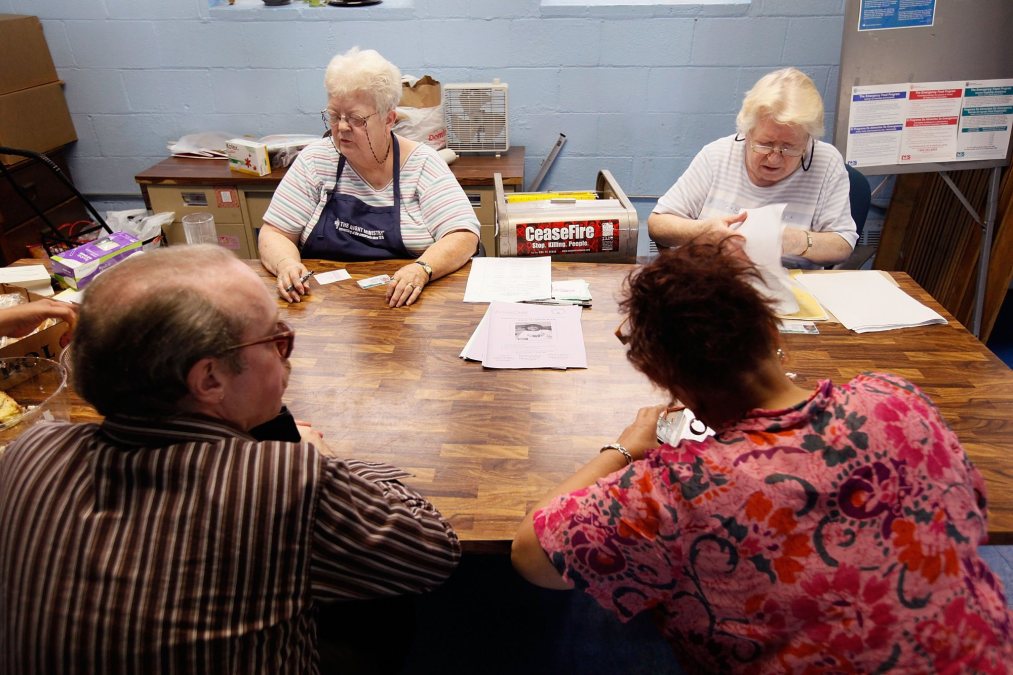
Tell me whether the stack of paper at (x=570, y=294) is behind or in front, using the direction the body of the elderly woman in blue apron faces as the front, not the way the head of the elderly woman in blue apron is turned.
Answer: in front

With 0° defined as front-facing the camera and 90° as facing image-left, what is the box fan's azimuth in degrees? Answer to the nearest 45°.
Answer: approximately 0°

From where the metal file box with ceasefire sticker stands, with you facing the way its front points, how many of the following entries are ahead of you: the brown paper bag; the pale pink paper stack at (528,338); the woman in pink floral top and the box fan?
2

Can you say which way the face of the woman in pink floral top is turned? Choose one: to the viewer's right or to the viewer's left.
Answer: to the viewer's left

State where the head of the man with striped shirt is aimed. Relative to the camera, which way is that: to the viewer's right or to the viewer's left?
to the viewer's right

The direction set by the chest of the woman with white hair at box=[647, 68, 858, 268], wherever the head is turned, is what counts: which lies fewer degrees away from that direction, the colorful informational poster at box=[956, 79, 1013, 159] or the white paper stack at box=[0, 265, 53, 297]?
the white paper stack

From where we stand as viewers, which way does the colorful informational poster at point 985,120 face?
facing the viewer

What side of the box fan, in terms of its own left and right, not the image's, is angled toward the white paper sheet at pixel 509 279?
front

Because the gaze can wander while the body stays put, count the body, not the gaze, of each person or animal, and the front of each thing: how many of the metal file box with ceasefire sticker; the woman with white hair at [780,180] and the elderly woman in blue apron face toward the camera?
3

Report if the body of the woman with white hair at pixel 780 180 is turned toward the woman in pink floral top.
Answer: yes

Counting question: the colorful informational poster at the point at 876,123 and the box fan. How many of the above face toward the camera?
2

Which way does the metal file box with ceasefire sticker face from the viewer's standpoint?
toward the camera

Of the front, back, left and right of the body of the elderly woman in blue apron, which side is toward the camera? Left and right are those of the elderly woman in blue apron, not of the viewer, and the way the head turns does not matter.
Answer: front

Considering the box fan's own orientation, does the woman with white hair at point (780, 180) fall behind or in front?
in front
